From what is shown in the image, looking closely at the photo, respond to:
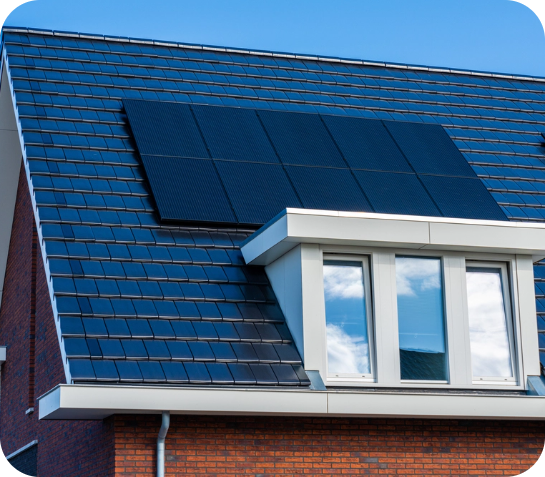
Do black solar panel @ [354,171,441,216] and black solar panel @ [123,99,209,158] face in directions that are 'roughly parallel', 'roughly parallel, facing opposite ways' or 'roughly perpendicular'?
roughly parallel

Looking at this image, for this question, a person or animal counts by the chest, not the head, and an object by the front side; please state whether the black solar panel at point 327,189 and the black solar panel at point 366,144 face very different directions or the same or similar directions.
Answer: same or similar directions

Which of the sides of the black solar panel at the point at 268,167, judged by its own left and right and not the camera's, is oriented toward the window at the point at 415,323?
front

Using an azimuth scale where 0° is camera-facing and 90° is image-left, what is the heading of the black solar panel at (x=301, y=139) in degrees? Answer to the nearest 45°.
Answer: approximately 315°

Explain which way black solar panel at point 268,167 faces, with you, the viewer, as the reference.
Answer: facing the viewer and to the right of the viewer

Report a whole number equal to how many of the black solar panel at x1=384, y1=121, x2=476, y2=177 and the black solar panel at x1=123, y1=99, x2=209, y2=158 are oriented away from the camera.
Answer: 0

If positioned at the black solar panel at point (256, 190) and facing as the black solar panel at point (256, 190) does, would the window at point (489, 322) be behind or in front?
in front

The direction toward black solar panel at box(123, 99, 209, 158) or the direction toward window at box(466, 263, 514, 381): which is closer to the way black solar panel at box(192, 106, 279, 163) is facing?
the window

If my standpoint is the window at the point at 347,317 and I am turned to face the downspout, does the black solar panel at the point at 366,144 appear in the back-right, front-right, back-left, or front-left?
back-right

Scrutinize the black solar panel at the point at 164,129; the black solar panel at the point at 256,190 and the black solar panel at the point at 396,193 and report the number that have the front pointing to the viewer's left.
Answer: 0

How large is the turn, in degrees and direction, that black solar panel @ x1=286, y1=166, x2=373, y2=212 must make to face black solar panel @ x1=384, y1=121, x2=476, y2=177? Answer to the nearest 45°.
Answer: approximately 90° to its left

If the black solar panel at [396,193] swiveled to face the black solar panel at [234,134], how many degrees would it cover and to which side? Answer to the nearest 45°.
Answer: approximately 135° to its right
